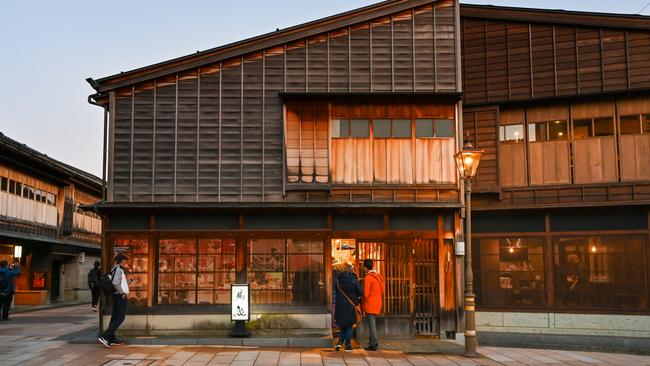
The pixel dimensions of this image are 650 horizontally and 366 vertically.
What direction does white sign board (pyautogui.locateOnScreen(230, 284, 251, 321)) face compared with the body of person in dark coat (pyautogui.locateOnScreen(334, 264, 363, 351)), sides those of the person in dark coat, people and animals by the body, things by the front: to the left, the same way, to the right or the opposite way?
the opposite way

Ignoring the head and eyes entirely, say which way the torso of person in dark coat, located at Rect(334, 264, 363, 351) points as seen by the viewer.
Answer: away from the camera

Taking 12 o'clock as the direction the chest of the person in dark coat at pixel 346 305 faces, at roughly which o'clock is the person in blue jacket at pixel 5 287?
the person in blue jacket at pixel 5 287 is roughly at 10 o'clock from the person in dark coat at pixel 346 305.

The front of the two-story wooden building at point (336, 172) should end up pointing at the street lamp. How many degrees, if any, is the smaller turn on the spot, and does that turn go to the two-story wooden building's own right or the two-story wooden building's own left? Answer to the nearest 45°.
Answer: approximately 45° to the two-story wooden building's own left

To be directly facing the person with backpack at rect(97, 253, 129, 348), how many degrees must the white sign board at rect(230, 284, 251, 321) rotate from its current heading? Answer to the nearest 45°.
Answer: approximately 90° to its right

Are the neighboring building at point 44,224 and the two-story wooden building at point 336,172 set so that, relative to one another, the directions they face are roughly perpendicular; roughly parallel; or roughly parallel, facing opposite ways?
roughly perpendicular

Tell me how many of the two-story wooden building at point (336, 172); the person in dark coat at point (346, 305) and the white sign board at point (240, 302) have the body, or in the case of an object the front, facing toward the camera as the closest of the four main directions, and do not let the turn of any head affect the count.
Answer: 2
